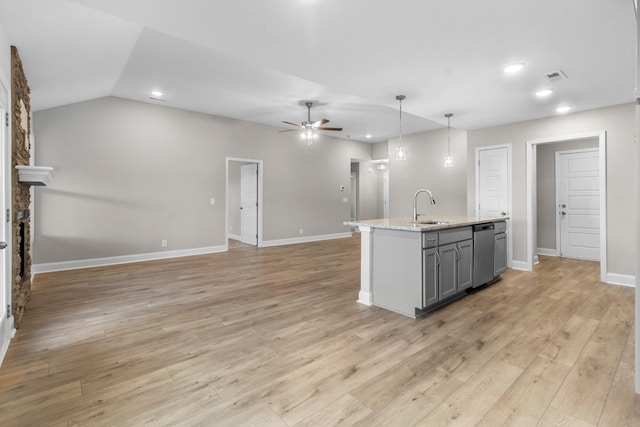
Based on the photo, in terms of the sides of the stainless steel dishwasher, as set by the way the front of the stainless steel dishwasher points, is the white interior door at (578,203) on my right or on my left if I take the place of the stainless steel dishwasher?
on my left

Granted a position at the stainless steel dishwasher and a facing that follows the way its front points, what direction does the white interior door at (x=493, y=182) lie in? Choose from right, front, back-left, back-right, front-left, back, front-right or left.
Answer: back-left
